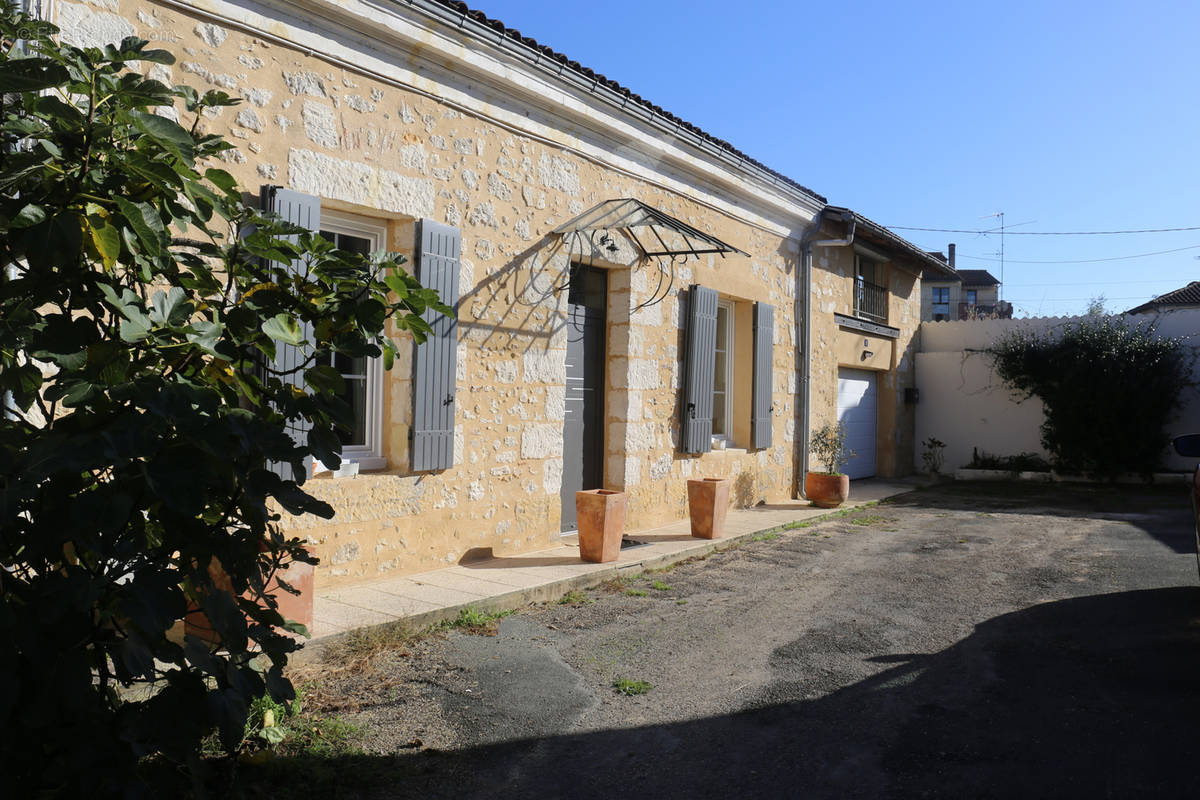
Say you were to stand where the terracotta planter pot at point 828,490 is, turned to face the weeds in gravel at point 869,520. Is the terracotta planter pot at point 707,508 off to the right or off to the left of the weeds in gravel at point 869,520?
right

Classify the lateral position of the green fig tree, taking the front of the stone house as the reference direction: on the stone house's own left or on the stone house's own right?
on the stone house's own right

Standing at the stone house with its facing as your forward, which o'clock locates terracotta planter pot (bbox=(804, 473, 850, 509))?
The terracotta planter pot is roughly at 9 o'clock from the stone house.

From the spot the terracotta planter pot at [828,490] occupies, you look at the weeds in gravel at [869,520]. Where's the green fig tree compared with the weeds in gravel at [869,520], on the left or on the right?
right

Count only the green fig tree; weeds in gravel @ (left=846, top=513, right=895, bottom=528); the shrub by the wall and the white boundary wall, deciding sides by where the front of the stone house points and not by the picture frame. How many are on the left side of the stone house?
3

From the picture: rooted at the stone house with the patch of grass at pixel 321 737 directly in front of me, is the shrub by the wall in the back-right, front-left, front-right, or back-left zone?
back-left

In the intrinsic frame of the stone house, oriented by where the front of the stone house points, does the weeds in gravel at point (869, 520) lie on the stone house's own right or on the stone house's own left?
on the stone house's own left

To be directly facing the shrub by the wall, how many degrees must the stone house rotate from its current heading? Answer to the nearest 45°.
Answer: approximately 90° to its left

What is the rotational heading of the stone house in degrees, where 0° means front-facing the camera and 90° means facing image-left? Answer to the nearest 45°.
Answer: approximately 315°

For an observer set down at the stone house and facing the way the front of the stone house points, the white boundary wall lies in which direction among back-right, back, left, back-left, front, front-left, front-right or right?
left

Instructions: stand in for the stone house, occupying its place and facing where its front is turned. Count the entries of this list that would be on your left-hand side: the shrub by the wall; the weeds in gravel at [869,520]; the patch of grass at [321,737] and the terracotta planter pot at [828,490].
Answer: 3

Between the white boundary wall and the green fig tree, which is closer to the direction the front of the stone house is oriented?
the green fig tree

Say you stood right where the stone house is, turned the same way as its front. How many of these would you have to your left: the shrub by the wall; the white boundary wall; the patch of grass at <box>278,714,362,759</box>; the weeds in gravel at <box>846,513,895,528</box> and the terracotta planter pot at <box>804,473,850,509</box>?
4

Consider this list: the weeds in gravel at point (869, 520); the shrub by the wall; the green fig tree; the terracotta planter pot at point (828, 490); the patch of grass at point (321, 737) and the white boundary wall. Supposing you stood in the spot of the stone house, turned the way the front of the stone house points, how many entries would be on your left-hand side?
4
